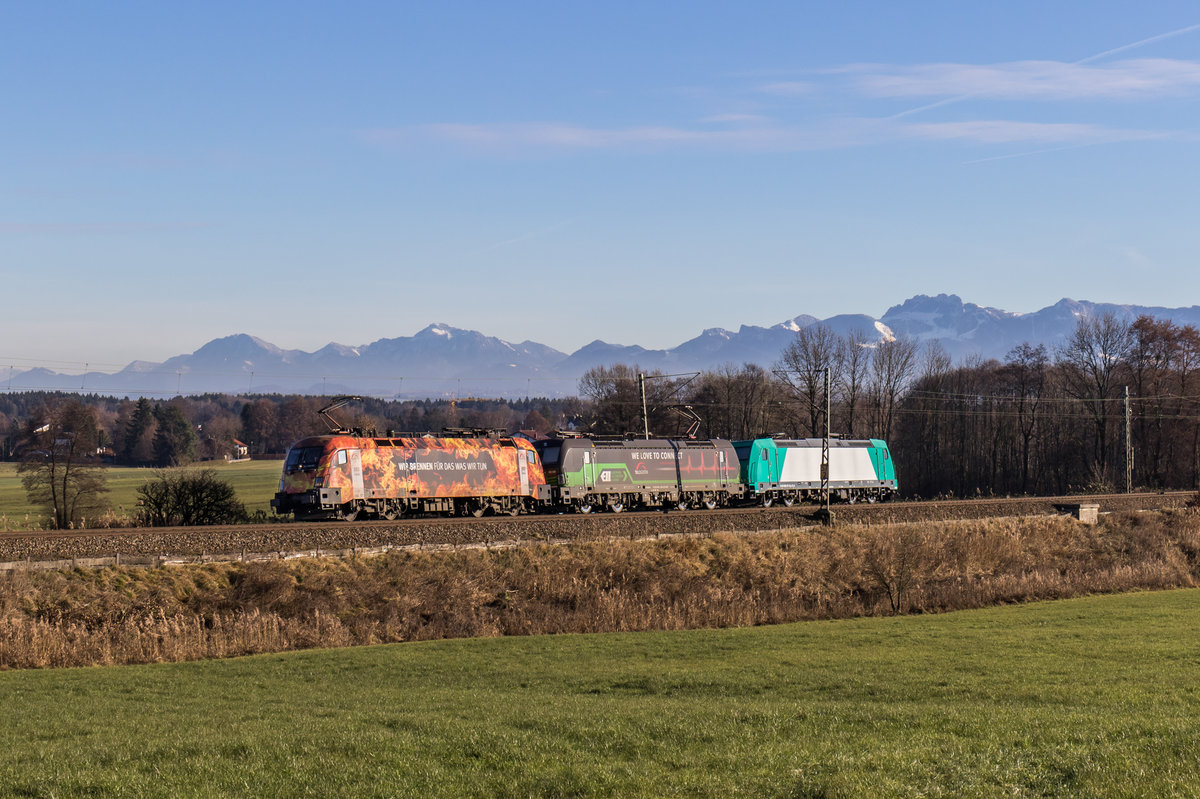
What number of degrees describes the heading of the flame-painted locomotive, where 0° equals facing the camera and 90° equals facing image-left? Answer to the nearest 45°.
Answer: approximately 45°
